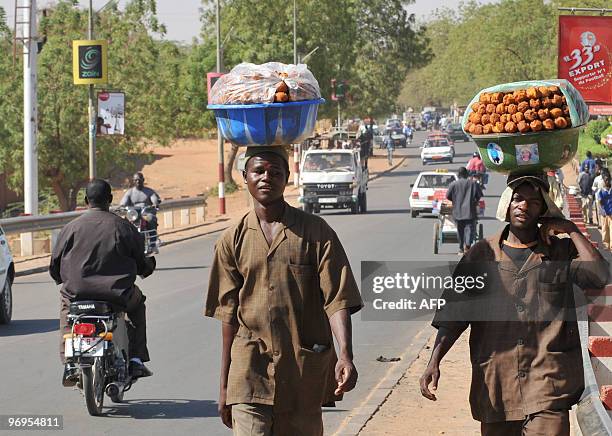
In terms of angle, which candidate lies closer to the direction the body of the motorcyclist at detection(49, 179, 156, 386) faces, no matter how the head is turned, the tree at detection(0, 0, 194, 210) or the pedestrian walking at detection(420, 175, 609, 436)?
the tree

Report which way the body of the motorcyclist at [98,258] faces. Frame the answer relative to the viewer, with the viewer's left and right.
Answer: facing away from the viewer

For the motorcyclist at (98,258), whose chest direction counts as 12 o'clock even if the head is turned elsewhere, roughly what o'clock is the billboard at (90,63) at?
The billboard is roughly at 12 o'clock from the motorcyclist.

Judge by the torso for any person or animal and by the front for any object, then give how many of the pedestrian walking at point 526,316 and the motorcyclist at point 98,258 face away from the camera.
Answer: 1

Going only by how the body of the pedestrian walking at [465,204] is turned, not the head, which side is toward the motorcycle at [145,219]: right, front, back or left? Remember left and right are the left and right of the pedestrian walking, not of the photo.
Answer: left

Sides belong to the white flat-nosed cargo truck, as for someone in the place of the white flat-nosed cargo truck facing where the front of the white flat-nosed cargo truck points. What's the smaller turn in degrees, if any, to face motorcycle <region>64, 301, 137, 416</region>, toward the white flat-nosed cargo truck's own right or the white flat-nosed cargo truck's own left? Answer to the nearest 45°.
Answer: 0° — it already faces it

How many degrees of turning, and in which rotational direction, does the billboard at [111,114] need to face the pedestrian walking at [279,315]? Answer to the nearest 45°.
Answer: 0° — it already faces them

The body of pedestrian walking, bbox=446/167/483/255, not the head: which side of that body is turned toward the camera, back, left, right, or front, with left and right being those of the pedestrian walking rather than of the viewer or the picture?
back

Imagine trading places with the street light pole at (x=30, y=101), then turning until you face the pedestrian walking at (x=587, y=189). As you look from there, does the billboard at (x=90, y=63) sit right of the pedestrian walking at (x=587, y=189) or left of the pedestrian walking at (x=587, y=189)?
left

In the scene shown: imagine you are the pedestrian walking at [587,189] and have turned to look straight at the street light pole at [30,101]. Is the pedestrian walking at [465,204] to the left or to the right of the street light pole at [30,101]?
left

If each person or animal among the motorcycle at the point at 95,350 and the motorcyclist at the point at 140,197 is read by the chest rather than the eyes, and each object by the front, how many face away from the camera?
1
